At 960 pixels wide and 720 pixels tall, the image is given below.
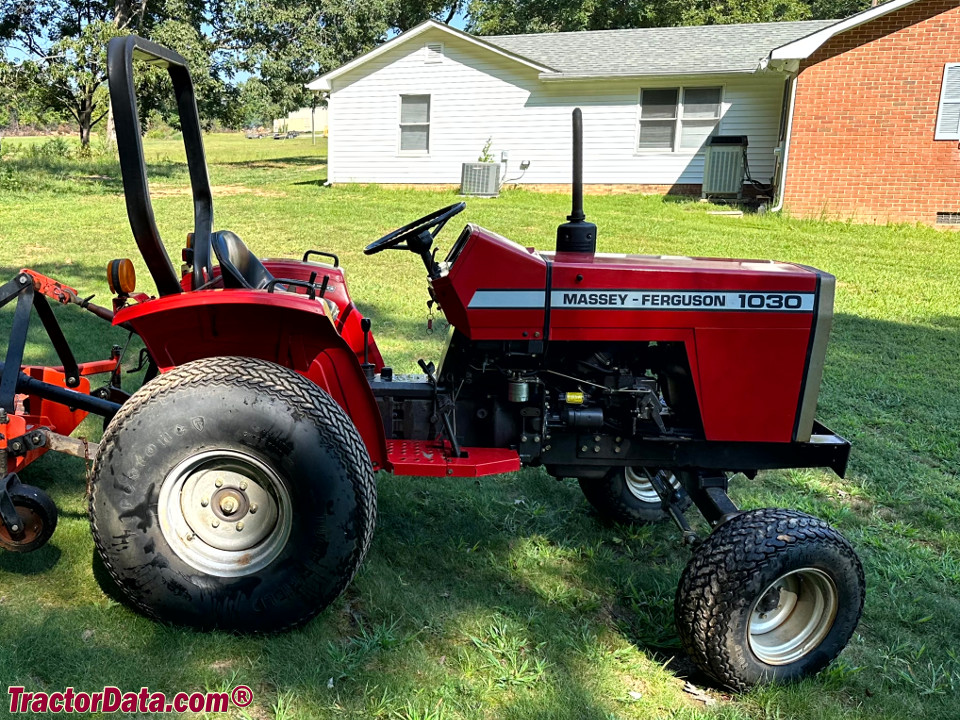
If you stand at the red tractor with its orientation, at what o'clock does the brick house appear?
The brick house is roughly at 10 o'clock from the red tractor.

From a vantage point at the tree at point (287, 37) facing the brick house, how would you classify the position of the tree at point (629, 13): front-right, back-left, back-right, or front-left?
front-left

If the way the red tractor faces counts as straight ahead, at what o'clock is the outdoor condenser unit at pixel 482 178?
The outdoor condenser unit is roughly at 9 o'clock from the red tractor.

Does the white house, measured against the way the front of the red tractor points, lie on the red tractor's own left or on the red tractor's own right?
on the red tractor's own left

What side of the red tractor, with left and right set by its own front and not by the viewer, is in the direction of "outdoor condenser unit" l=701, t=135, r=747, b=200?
left

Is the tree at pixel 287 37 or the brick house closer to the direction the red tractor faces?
the brick house

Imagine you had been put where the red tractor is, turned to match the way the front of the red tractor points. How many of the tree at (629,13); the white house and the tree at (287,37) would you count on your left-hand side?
3

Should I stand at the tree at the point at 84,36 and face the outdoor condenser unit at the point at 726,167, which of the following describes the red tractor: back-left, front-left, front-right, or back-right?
front-right

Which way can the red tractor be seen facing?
to the viewer's right

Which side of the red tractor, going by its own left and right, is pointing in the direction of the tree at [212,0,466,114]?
left

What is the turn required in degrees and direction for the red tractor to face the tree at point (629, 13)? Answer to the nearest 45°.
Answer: approximately 90° to its left
